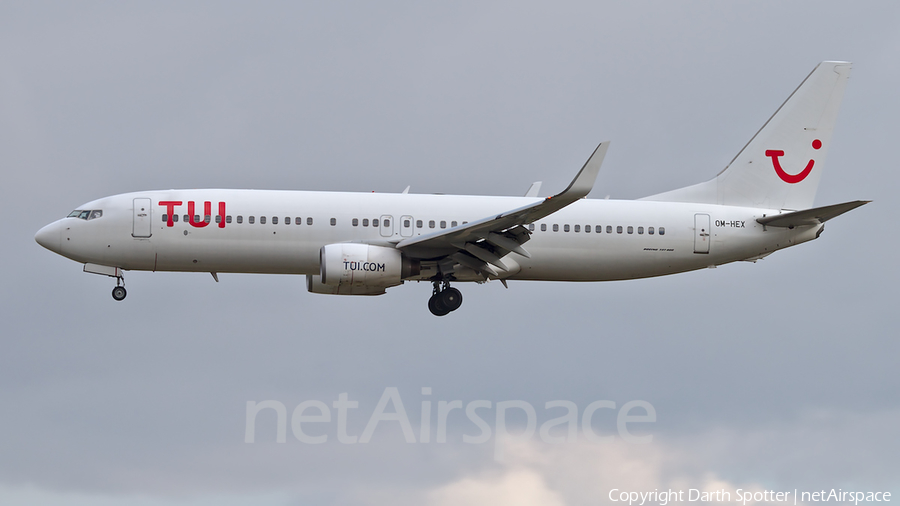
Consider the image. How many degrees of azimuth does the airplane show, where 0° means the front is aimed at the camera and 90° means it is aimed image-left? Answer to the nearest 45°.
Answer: approximately 90°
